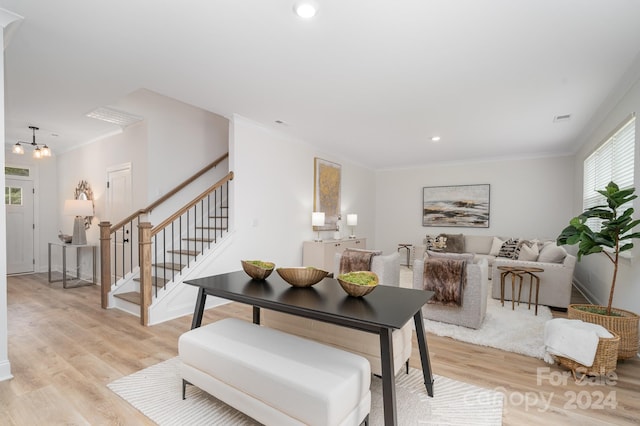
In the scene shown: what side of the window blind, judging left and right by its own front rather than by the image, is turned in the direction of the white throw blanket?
left

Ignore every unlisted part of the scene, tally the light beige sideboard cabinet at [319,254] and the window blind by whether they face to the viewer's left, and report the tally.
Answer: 1

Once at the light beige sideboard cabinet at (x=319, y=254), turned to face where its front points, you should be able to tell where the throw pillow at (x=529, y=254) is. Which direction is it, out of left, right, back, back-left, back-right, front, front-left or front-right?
front-left

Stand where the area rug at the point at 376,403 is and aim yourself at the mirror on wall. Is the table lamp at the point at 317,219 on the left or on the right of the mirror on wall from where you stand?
right

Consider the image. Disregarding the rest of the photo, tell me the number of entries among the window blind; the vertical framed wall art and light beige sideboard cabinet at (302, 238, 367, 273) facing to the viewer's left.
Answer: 1

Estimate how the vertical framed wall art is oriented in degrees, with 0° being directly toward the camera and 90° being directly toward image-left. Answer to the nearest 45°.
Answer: approximately 315°

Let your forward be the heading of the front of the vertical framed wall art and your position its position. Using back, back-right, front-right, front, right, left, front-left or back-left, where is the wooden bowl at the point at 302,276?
front-right

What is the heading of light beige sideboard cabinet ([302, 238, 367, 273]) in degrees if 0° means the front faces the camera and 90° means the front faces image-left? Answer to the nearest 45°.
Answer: approximately 315°

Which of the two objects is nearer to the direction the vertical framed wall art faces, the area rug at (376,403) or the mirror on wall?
the area rug
